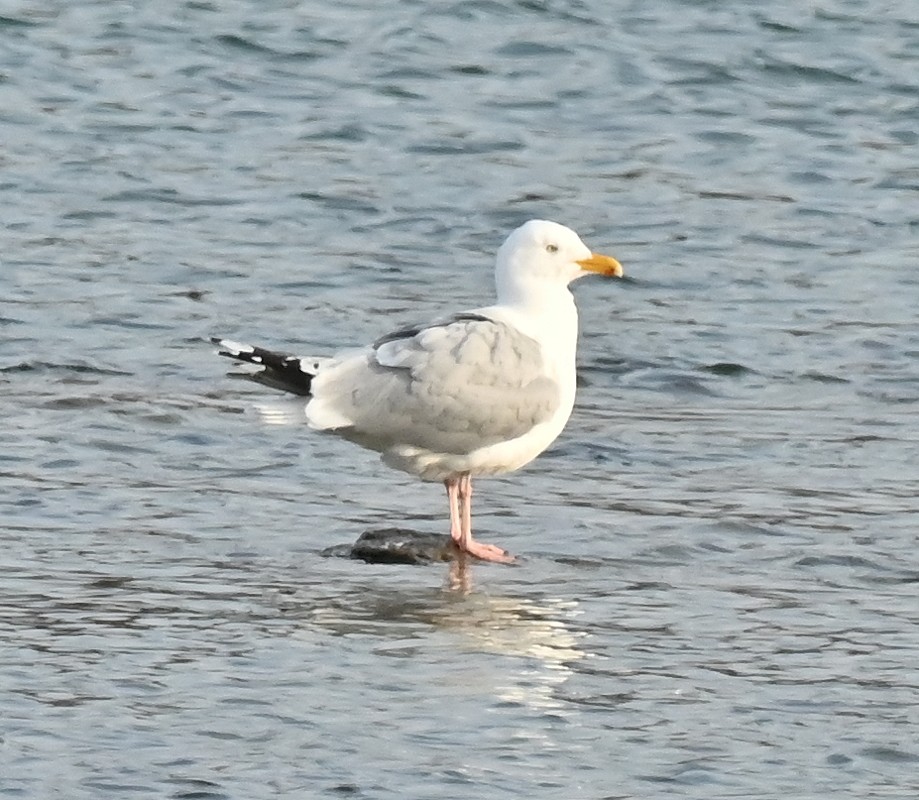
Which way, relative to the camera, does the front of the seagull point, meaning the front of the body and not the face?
to the viewer's right
